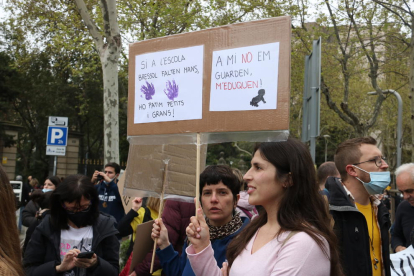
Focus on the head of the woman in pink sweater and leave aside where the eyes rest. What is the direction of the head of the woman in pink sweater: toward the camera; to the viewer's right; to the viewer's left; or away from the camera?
to the viewer's left

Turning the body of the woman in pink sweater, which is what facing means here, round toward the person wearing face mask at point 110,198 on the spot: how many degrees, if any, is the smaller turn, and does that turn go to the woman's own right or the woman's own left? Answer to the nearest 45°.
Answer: approximately 90° to the woman's own right

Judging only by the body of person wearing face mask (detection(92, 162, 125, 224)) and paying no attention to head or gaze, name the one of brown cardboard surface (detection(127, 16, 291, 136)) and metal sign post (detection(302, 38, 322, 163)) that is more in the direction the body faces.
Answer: the brown cardboard surface

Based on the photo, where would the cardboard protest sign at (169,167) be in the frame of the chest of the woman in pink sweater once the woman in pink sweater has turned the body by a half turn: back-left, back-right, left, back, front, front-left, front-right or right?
left

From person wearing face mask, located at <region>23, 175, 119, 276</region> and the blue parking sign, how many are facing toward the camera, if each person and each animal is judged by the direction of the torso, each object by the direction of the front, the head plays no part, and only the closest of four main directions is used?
2

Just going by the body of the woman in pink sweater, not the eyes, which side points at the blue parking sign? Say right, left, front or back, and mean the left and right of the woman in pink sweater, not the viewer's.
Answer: right

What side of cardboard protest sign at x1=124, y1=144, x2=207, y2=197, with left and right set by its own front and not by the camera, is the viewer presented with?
back
